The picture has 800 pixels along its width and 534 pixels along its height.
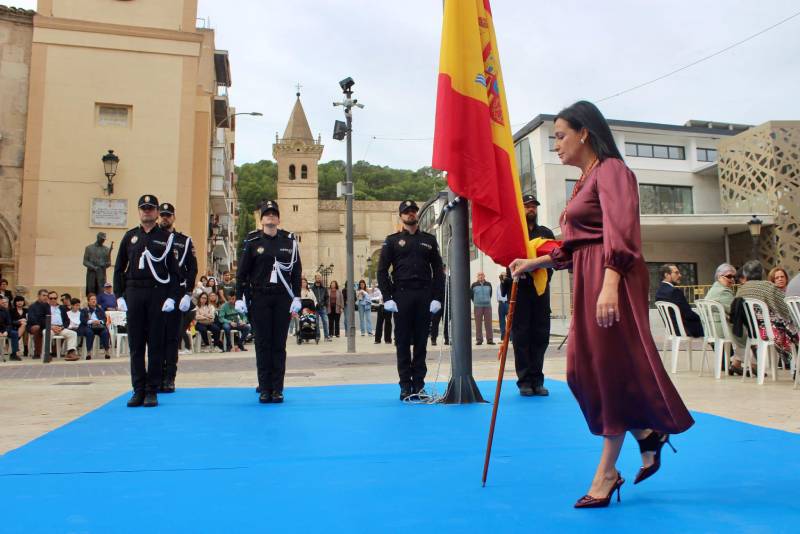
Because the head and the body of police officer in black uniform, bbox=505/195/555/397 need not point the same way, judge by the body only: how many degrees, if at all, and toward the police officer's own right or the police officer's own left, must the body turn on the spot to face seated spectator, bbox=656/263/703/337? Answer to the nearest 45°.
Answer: approximately 135° to the police officer's own left

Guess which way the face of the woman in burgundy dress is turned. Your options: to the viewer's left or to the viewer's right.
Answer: to the viewer's left

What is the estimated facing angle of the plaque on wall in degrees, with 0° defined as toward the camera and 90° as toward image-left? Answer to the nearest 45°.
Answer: approximately 0°

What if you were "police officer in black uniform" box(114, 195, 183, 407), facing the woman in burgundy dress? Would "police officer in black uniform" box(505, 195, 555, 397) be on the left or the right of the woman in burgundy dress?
left

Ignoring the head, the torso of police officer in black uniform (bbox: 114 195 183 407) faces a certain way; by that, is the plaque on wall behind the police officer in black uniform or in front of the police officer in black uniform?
behind
